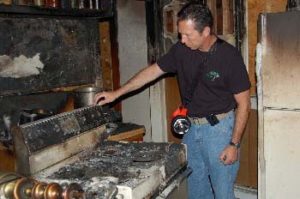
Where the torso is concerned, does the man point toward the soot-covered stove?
yes

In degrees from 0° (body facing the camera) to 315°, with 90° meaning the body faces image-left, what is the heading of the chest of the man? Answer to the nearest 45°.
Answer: approximately 45°

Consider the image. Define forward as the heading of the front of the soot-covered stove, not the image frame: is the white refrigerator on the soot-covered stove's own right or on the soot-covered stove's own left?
on the soot-covered stove's own left

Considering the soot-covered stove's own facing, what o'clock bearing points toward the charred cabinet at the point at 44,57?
The charred cabinet is roughly at 7 o'clock from the soot-covered stove.

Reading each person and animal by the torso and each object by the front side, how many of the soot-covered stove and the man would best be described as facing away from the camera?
0

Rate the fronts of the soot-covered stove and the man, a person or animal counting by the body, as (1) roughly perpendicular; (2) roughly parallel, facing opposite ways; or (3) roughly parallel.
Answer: roughly perpendicular

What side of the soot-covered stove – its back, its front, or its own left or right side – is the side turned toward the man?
left

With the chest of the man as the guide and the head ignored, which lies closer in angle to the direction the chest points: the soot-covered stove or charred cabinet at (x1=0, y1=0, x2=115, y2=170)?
the soot-covered stove
